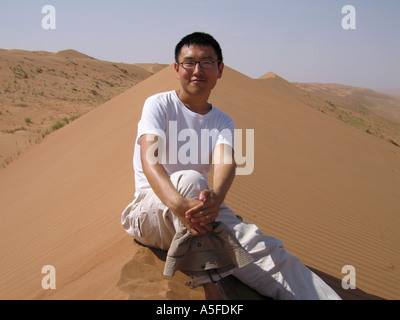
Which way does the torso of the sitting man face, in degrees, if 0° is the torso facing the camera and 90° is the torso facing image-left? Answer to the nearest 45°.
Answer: approximately 315°
